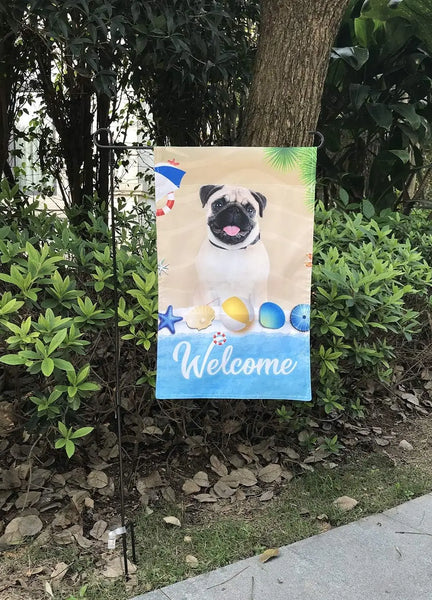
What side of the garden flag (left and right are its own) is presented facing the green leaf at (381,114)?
back

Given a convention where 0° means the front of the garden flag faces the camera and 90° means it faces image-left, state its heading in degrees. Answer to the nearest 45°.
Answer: approximately 0°

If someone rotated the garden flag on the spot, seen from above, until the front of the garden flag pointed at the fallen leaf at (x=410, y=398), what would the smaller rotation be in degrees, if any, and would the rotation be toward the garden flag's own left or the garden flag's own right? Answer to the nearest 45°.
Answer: approximately 135° to the garden flag's own left

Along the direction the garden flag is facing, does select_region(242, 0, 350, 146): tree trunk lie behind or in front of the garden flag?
behind
